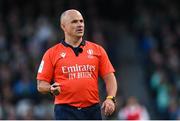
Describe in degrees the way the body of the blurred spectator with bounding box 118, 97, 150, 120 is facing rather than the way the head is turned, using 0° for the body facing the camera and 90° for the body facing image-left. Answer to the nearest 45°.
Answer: approximately 0°

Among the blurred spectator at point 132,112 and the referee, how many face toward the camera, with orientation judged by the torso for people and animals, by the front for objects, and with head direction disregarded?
2

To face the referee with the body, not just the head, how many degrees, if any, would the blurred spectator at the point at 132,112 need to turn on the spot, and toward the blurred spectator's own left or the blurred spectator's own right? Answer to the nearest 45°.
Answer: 0° — they already face them
